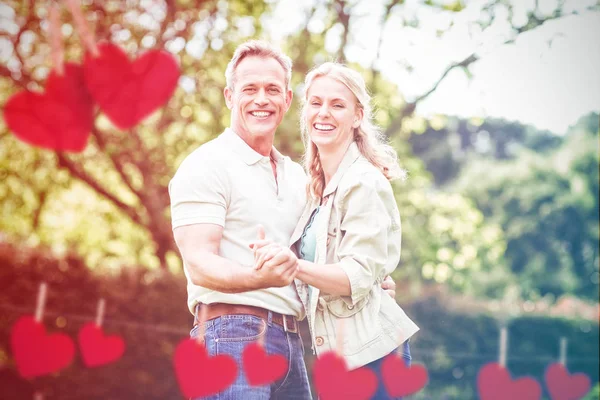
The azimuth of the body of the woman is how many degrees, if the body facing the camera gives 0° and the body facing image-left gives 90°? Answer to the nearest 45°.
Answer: approximately 45°

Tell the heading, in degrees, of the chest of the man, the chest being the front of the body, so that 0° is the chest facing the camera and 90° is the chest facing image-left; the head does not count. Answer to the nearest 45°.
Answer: approximately 315°

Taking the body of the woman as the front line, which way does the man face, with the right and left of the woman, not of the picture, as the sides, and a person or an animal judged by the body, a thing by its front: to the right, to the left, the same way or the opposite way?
to the left
